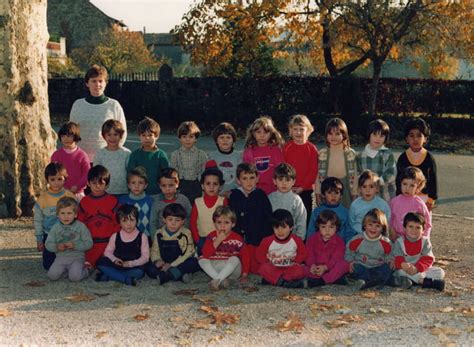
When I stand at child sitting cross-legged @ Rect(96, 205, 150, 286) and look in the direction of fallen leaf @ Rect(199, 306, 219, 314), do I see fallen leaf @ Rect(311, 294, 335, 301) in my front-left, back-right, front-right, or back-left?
front-left

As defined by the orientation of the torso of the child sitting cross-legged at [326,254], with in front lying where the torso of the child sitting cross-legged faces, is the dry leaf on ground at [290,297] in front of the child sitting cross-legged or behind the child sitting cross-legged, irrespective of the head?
in front

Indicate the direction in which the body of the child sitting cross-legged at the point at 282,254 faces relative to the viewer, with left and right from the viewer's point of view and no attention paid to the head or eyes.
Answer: facing the viewer

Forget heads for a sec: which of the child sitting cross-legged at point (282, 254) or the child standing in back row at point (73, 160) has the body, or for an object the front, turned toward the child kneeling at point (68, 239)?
the child standing in back row

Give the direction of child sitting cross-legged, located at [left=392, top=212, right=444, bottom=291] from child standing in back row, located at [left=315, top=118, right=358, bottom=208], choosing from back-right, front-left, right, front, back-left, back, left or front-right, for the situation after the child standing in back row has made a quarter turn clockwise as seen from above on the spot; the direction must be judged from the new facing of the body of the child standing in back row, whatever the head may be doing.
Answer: back-left

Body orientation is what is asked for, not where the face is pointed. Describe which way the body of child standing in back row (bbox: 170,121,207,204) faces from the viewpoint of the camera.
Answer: toward the camera

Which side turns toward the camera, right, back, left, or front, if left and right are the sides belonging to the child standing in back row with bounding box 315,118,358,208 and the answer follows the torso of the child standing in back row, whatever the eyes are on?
front

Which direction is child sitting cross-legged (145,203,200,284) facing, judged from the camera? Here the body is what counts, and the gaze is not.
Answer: toward the camera

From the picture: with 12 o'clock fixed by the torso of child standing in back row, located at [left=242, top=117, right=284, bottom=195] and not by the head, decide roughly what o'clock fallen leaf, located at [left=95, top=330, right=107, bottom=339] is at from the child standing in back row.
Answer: The fallen leaf is roughly at 1 o'clock from the child standing in back row.

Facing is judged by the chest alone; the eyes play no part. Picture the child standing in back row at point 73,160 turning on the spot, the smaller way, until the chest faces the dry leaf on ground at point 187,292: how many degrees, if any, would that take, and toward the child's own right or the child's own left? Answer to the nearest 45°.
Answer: approximately 45° to the child's own left

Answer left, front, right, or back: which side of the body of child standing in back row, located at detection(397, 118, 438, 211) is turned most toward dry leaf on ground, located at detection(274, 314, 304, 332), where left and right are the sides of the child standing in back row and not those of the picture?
front

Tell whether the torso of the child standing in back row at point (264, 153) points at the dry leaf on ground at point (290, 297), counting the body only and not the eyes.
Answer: yes
